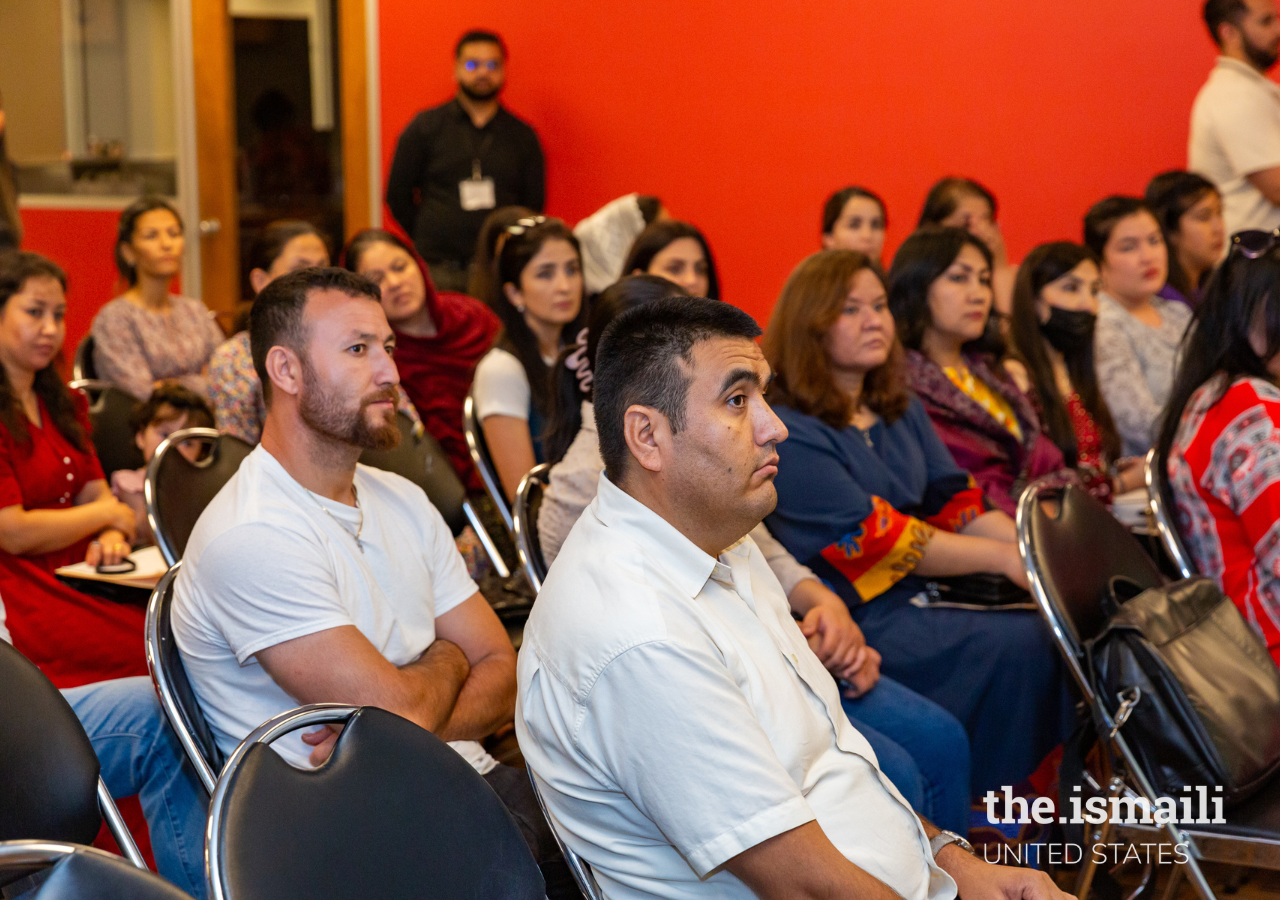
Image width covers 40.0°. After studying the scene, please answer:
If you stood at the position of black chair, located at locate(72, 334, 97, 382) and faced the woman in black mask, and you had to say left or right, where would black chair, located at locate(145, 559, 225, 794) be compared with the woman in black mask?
right

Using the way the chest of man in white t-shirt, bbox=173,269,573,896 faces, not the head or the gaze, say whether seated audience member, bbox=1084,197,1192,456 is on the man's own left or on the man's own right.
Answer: on the man's own left

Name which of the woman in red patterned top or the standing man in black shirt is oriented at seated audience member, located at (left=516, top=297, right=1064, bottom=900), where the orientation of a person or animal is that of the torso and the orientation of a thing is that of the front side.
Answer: the standing man in black shirt

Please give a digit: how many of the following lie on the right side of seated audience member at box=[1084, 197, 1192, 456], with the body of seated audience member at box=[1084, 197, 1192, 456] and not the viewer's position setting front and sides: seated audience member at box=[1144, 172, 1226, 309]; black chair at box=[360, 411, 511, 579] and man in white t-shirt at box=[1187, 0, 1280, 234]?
1
